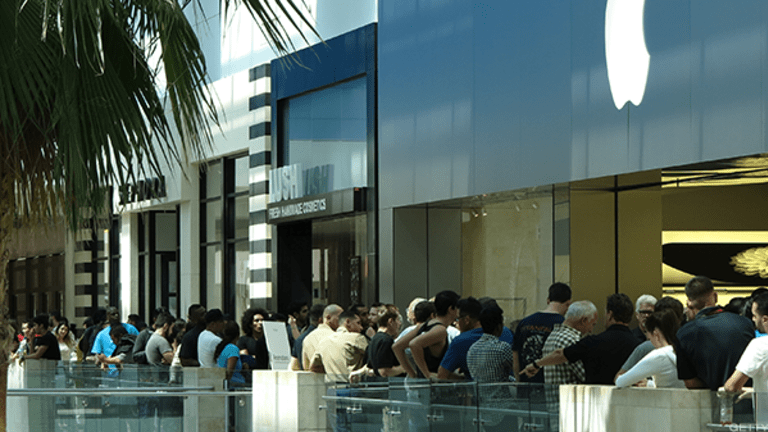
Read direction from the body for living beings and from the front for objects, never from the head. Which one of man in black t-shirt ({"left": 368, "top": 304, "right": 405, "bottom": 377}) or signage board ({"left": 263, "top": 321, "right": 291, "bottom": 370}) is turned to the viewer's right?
the man in black t-shirt

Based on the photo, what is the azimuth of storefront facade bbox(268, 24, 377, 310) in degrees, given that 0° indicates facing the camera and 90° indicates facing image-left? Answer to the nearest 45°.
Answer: approximately 45°

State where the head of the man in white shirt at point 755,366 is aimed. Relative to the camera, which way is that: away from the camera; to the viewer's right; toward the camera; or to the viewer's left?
to the viewer's left

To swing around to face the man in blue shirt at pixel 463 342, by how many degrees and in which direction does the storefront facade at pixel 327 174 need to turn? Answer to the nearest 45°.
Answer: approximately 45° to its left

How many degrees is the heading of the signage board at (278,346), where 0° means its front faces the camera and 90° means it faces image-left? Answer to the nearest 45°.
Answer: approximately 0°

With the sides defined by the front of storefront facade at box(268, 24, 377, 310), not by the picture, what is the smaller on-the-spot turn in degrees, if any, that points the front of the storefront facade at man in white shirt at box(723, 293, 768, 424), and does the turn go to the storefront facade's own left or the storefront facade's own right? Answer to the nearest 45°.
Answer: approximately 45° to the storefront facade's own left

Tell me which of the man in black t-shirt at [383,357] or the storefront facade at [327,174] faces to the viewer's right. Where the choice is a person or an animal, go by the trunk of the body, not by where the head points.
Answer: the man in black t-shirt

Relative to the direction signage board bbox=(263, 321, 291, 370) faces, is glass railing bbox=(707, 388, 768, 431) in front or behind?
in front

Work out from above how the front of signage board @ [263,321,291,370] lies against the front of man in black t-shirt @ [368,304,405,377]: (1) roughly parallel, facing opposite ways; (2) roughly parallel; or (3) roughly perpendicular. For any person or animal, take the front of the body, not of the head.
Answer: roughly perpendicular

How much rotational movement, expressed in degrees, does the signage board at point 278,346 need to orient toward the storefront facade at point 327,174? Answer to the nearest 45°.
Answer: approximately 180°
